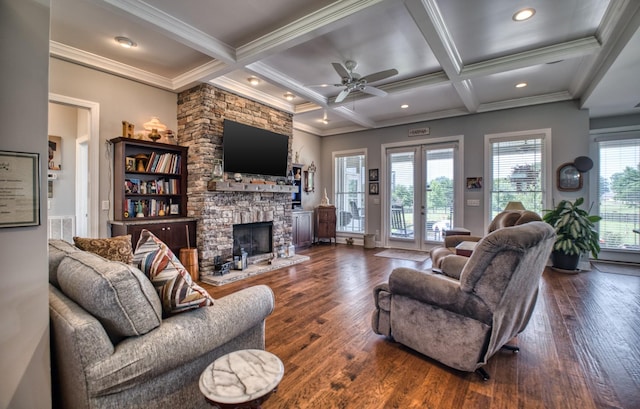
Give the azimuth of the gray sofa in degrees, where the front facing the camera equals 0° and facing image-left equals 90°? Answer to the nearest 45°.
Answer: approximately 225°

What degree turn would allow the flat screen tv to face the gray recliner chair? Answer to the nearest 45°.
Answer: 0° — it already faces it

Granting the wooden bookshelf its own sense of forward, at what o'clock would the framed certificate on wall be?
The framed certificate on wall is roughly at 2 o'clock from the wooden bookshelf.

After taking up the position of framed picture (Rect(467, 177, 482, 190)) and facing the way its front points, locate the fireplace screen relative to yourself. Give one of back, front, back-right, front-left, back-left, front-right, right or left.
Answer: front-right

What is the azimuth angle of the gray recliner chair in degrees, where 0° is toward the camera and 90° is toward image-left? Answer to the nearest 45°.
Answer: approximately 135°

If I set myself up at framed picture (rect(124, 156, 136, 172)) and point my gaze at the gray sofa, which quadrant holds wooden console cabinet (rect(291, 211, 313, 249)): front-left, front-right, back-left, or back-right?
back-left

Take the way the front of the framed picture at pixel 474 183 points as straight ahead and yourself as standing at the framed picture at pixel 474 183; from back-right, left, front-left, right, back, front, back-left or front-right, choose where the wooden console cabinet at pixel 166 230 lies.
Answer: front-right

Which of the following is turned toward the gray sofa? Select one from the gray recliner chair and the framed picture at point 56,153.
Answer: the framed picture

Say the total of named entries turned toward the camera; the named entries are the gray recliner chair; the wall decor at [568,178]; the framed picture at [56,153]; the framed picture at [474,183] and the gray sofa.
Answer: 3

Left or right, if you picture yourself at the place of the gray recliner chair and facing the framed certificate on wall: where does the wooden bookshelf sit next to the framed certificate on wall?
right

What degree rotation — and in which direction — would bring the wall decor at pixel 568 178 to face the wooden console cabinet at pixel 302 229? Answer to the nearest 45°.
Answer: approximately 90° to its right
